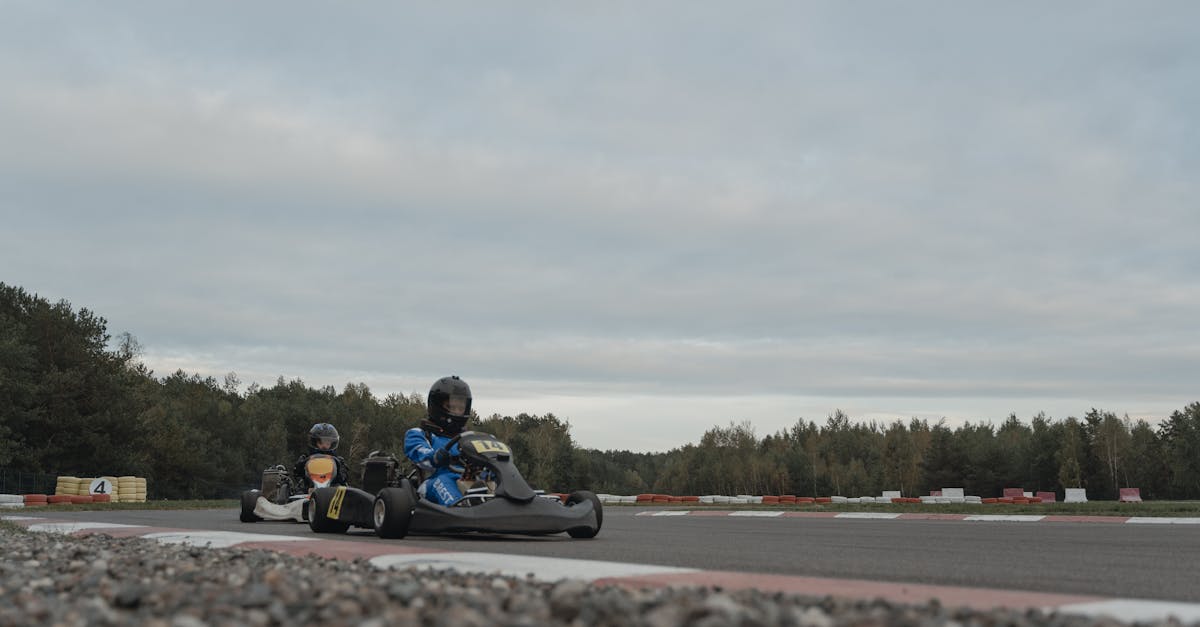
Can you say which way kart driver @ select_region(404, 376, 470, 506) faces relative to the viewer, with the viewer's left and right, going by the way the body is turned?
facing the viewer and to the right of the viewer

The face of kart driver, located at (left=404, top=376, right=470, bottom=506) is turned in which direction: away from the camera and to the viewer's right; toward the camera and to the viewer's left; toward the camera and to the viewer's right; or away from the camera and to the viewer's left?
toward the camera and to the viewer's right

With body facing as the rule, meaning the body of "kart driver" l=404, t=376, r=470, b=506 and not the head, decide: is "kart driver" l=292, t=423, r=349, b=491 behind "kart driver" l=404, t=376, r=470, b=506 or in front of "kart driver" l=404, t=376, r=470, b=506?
behind

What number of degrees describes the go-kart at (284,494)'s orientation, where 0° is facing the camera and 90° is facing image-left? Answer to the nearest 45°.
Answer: approximately 315°

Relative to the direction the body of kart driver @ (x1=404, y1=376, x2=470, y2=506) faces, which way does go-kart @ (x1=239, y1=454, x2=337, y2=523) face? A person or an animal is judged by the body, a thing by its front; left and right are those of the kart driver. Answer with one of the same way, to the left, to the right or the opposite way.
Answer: the same way

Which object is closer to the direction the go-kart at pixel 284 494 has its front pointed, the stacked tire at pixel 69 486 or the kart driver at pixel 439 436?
the kart driver

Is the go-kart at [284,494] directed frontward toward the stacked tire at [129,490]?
no

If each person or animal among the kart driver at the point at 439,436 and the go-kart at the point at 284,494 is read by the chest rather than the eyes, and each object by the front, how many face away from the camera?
0
